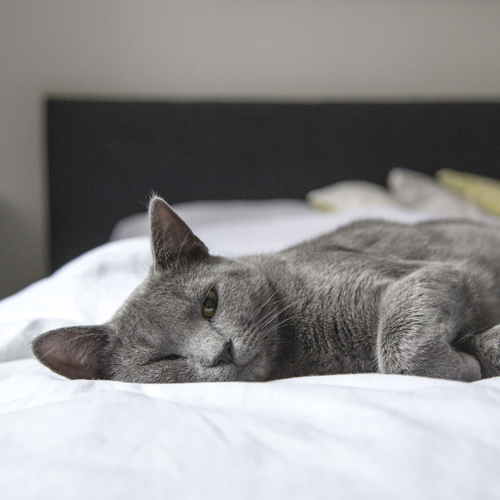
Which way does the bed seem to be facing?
toward the camera
